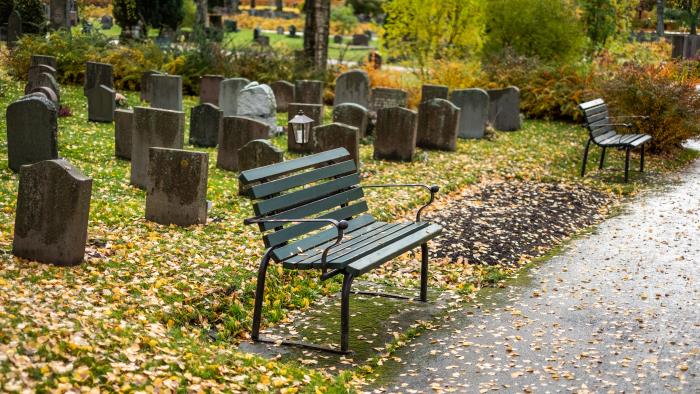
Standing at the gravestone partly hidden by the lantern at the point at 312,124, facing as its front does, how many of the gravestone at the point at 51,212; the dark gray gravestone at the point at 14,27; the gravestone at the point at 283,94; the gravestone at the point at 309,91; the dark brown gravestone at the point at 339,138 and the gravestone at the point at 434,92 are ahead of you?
2

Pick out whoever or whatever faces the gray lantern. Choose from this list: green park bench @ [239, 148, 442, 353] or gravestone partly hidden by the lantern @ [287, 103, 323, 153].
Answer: the gravestone partly hidden by the lantern

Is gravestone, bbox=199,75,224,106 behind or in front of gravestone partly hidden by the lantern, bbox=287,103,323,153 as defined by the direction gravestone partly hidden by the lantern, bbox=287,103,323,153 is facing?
behind

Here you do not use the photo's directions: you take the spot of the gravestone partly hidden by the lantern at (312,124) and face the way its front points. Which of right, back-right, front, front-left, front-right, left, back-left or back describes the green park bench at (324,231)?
front

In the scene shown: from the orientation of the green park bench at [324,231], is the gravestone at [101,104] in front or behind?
behind

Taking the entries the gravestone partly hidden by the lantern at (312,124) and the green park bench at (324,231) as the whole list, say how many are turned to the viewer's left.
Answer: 0

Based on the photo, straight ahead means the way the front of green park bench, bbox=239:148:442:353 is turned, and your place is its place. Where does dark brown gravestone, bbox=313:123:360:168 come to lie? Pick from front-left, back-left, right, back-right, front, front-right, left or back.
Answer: back-left

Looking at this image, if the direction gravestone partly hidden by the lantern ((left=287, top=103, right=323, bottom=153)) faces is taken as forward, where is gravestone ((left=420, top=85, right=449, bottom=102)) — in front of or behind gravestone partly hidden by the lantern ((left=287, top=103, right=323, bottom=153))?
behind

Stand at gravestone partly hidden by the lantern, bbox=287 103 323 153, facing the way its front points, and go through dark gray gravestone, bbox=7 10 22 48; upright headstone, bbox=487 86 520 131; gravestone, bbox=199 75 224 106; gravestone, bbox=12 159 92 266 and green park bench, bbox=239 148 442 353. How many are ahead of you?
2

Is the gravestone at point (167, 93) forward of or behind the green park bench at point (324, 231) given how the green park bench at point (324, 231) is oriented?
behind

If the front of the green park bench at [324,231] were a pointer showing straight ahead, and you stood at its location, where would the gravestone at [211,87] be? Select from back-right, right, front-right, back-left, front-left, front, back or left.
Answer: back-left

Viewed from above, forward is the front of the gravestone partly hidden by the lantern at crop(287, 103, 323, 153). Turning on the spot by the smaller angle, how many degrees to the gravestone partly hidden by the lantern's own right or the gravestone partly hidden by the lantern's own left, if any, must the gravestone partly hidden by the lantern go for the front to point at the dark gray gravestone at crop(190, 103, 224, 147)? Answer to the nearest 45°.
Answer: approximately 90° to the gravestone partly hidden by the lantern's own right

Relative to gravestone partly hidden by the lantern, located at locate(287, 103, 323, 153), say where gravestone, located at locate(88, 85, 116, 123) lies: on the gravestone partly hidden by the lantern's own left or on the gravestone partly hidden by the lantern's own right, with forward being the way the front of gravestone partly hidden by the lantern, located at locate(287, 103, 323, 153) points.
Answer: on the gravestone partly hidden by the lantern's own right

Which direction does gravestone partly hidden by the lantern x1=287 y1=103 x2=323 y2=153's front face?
toward the camera

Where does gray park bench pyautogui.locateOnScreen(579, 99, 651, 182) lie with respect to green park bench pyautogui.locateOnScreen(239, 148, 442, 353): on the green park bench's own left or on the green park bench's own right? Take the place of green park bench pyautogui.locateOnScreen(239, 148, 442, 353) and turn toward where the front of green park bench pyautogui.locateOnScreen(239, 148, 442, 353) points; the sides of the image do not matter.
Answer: on the green park bench's own left

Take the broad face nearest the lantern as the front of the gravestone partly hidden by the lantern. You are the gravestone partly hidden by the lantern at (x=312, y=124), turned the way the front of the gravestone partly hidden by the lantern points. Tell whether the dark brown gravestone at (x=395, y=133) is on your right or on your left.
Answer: on your left

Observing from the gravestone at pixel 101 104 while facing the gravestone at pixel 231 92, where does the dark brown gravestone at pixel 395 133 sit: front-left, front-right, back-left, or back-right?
front-right

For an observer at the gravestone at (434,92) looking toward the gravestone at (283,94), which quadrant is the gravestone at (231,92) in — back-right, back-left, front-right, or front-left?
front-left
